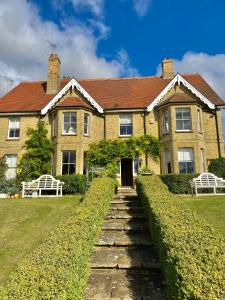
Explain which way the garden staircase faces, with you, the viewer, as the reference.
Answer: facing the viewer

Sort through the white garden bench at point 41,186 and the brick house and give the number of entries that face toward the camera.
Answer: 2

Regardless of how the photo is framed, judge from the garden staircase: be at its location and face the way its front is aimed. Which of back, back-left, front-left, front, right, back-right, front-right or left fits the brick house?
back

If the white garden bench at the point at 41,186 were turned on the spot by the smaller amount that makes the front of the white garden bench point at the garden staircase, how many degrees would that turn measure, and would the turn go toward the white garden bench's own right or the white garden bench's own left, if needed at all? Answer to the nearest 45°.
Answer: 0° — it already faces it

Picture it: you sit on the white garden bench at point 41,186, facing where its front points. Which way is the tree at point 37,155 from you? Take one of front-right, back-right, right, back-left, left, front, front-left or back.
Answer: back

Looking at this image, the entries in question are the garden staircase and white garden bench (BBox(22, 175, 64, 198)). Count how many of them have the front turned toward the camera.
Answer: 2

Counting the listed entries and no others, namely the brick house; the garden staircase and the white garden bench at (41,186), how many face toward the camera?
3

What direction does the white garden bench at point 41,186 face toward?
toward the camera

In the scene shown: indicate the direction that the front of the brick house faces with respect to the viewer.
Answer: facing the viewer

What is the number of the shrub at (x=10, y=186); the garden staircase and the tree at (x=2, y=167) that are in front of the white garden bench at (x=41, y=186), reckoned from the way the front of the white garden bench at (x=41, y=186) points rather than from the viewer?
1
